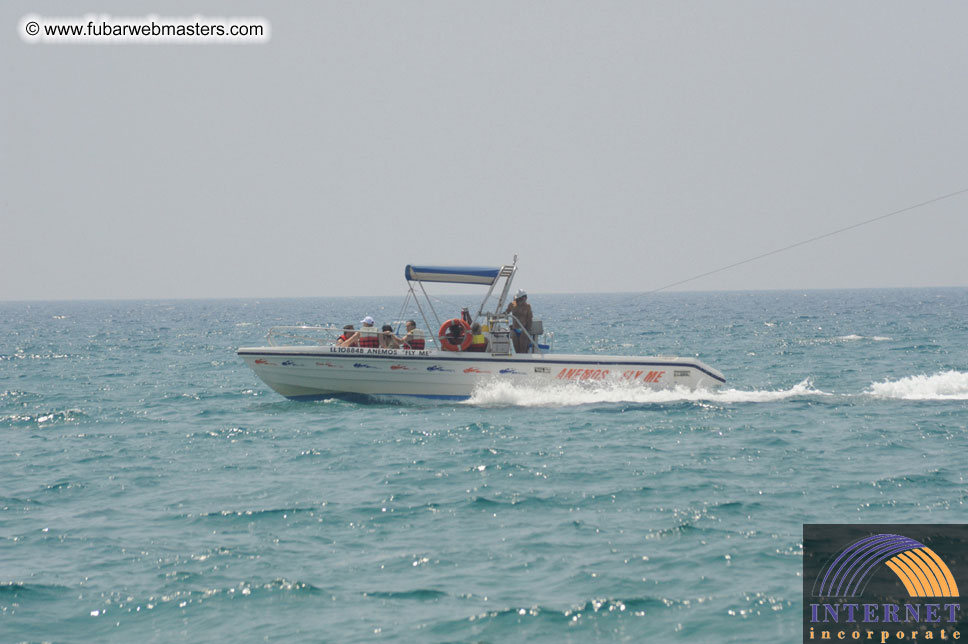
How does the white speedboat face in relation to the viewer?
to the viewer's left

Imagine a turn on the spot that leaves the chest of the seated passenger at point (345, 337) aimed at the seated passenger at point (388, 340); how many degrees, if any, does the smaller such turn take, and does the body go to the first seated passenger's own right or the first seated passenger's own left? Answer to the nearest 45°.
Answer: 0° — they already face them

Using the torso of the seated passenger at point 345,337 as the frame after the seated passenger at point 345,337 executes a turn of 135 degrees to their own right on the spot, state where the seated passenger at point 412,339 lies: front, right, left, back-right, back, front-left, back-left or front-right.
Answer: back-left

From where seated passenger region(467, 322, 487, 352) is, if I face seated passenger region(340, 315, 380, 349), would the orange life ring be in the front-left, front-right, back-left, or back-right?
front-left

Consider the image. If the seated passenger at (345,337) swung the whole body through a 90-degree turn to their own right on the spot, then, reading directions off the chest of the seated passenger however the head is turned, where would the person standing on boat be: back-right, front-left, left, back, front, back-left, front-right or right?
right
